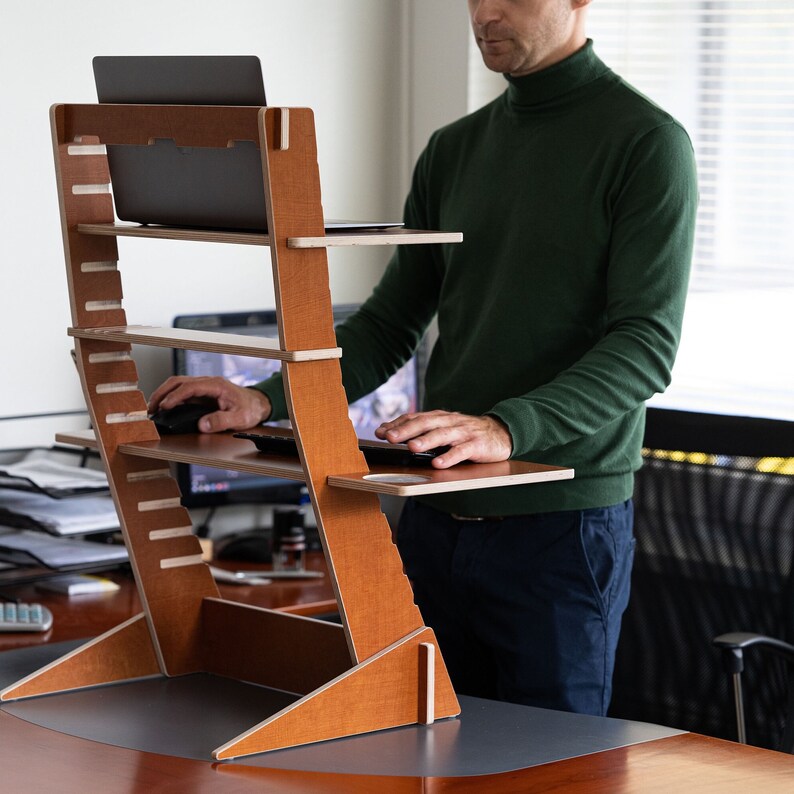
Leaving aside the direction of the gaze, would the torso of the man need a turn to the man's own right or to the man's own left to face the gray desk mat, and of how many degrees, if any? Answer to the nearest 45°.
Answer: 0° — they already face it

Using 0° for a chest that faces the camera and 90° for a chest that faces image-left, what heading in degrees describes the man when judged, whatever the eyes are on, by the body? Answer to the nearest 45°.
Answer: approximately 45°

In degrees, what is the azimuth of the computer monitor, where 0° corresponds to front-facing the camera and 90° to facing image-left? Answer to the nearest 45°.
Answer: approximately 0°

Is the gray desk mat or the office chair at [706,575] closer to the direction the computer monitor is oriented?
the gray desk mat

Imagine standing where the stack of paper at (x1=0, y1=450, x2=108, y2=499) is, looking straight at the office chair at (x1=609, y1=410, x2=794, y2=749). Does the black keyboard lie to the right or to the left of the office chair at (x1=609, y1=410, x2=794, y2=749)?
right

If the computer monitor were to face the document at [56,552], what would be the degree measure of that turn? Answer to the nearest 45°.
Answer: approximately 45° to its right

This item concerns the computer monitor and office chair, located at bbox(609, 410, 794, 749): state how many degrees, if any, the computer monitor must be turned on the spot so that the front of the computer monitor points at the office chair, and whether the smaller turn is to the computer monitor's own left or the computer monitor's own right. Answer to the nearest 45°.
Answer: approximately 45° to the computer monitor's own left

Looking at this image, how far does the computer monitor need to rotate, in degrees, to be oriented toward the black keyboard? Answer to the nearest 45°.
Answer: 0° — it already faces it

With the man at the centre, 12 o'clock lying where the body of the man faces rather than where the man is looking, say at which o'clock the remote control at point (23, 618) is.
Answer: The remote control is roughly at 2 o'clock from the man.

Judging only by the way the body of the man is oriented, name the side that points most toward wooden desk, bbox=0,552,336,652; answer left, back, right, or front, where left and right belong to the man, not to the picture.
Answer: right

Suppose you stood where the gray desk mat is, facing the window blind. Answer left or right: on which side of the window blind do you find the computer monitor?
left
